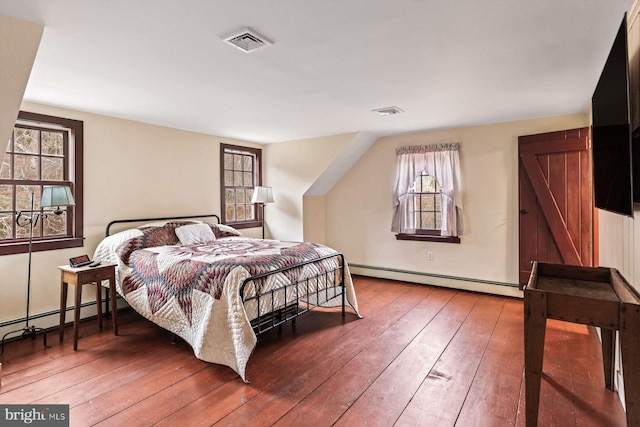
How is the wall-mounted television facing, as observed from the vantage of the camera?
facing to the left of the viewer

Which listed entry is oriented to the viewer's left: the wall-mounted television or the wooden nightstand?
the wall-mounted television

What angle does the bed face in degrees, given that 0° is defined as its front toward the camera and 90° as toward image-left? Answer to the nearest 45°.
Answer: approximately 315°

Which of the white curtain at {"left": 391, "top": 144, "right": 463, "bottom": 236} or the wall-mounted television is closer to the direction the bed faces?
the wall-mounted television

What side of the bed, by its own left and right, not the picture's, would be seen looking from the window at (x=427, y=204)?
left

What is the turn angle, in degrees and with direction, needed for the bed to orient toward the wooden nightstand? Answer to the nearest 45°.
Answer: approximately 135° to its right

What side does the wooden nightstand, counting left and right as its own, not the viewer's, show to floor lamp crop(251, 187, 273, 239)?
left

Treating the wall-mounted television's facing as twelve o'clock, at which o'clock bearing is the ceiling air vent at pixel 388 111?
The ceiling air vent is roughly at 1 o'clock from the wall-mounted television.

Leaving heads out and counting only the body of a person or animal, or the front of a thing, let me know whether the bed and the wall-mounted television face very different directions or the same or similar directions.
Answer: very different directions
